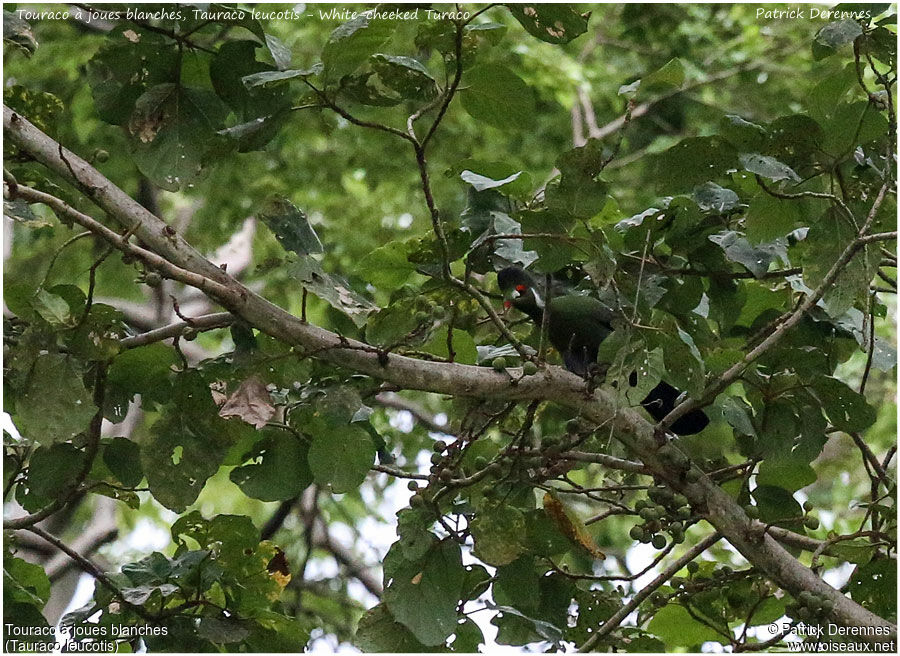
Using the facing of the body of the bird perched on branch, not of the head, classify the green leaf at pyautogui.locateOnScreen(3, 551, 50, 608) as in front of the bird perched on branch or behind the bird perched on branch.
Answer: in front

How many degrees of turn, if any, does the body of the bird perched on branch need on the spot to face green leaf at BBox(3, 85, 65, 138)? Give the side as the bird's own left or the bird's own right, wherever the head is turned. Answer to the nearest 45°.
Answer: approximately 45° to the bird's own left

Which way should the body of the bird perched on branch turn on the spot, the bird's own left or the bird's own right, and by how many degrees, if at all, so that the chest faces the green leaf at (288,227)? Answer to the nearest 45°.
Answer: approximately 45° to the bird's own left

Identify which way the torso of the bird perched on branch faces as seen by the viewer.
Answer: to the viewer's left

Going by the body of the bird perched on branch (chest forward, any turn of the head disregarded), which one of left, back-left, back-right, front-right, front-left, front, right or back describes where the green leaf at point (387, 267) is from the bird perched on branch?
front-left
